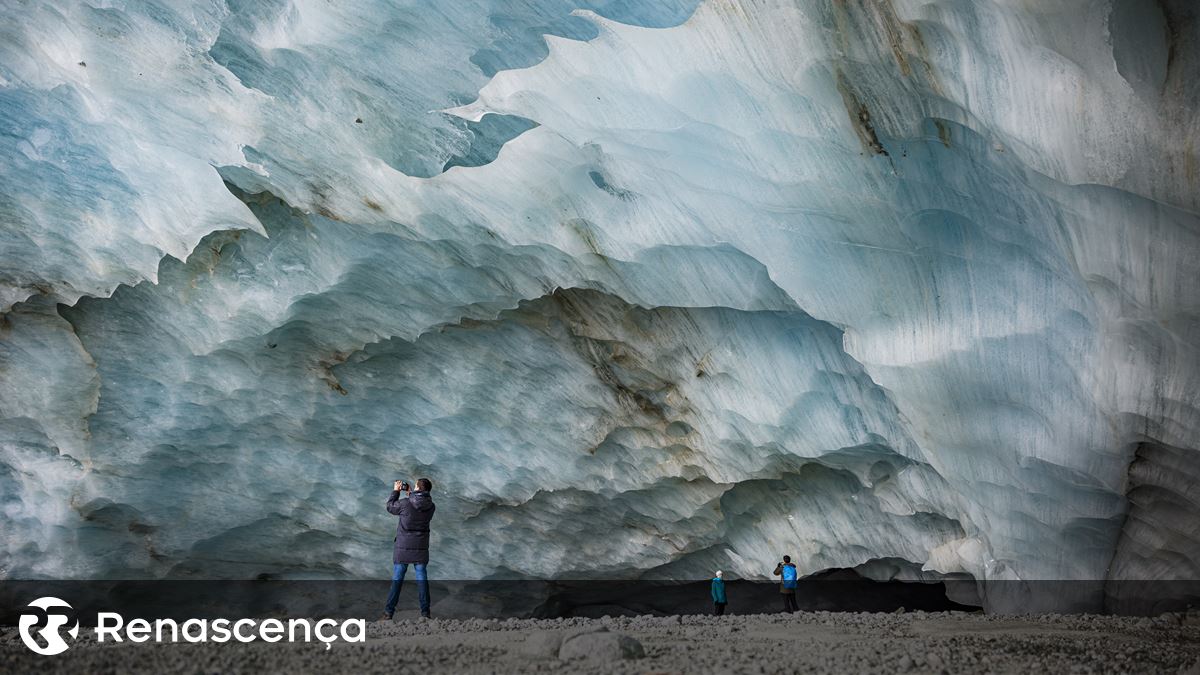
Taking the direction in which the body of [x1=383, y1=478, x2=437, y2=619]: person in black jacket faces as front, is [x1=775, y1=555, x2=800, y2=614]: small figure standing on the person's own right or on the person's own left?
on the person's own right

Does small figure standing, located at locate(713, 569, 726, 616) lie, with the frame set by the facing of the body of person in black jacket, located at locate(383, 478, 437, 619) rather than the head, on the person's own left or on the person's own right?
on the person's own right

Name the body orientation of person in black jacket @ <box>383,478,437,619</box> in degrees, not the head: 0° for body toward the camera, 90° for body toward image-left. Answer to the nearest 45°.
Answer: approximately 135°
